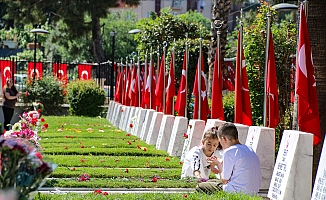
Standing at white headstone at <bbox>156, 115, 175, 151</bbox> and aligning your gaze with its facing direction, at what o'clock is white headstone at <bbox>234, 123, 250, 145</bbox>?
white headstone at <bbox>234, 123, 250, 145</bbox> is roughly at 10 o'clock from white headstone at <bbox>156, 115, 175, 151</bbox>.

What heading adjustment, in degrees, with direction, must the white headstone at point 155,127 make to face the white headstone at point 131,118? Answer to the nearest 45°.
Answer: approximately 90° to its right

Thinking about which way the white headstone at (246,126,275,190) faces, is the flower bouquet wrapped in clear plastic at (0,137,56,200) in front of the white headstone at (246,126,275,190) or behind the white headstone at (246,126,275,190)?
in front

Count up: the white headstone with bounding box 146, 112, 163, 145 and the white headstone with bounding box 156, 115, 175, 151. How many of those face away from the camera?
0

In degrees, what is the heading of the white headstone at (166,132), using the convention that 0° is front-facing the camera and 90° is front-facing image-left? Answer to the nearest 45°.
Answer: approximately 45°

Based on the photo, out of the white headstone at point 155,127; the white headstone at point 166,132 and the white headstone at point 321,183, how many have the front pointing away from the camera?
0

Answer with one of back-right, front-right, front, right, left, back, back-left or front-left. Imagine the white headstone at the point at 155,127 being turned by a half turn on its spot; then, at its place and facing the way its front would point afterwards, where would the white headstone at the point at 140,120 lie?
left

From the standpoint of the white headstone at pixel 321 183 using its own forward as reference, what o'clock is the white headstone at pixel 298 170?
the white headstone at pixel 298 170 is roughly at 4 o'clock from the white headstone at pixel 321 183.

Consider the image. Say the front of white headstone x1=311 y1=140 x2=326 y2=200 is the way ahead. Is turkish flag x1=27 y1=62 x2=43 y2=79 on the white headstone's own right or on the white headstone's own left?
on the white headstone's own right
